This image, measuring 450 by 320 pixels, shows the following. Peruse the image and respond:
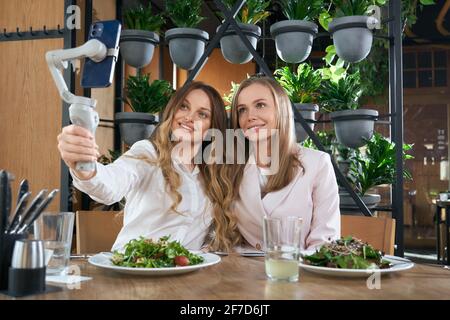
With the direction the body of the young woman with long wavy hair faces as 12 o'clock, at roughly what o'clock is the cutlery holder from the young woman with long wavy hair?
The cutlery holder is roughly at 1 o'clock from the young woman with long wavy hair.

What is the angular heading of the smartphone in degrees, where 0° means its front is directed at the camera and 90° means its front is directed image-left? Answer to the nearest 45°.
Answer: approximately 225°

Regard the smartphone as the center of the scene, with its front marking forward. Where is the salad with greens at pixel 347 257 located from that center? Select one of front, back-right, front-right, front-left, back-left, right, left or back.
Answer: front-right

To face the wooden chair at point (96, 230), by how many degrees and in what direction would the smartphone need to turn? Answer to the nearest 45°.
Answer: approximately 45° to its left

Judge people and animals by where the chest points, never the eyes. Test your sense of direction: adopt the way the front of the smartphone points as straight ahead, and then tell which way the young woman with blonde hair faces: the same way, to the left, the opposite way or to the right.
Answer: the opposite way

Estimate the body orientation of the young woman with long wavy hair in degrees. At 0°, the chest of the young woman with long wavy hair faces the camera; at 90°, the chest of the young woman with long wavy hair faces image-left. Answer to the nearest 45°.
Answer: approximately 0°

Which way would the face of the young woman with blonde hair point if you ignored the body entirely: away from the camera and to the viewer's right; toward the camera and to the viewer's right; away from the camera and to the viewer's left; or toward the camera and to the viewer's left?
toward the camera and to the viewer's left

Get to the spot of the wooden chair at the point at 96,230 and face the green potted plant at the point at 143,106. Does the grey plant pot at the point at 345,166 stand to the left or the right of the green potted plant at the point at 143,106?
right

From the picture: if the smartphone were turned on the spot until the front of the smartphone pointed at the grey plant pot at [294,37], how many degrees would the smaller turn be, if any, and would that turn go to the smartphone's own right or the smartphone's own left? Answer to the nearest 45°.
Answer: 0° — it already faces it

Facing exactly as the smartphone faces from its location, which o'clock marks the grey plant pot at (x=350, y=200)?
The grey plant pot is roughly at 12 o'clock from the smartphone.
